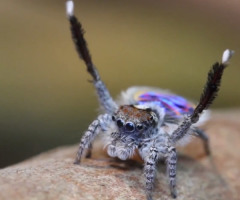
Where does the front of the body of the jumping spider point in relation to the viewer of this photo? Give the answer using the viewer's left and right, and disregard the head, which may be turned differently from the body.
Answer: facing the viewer and to the left of the viewer
